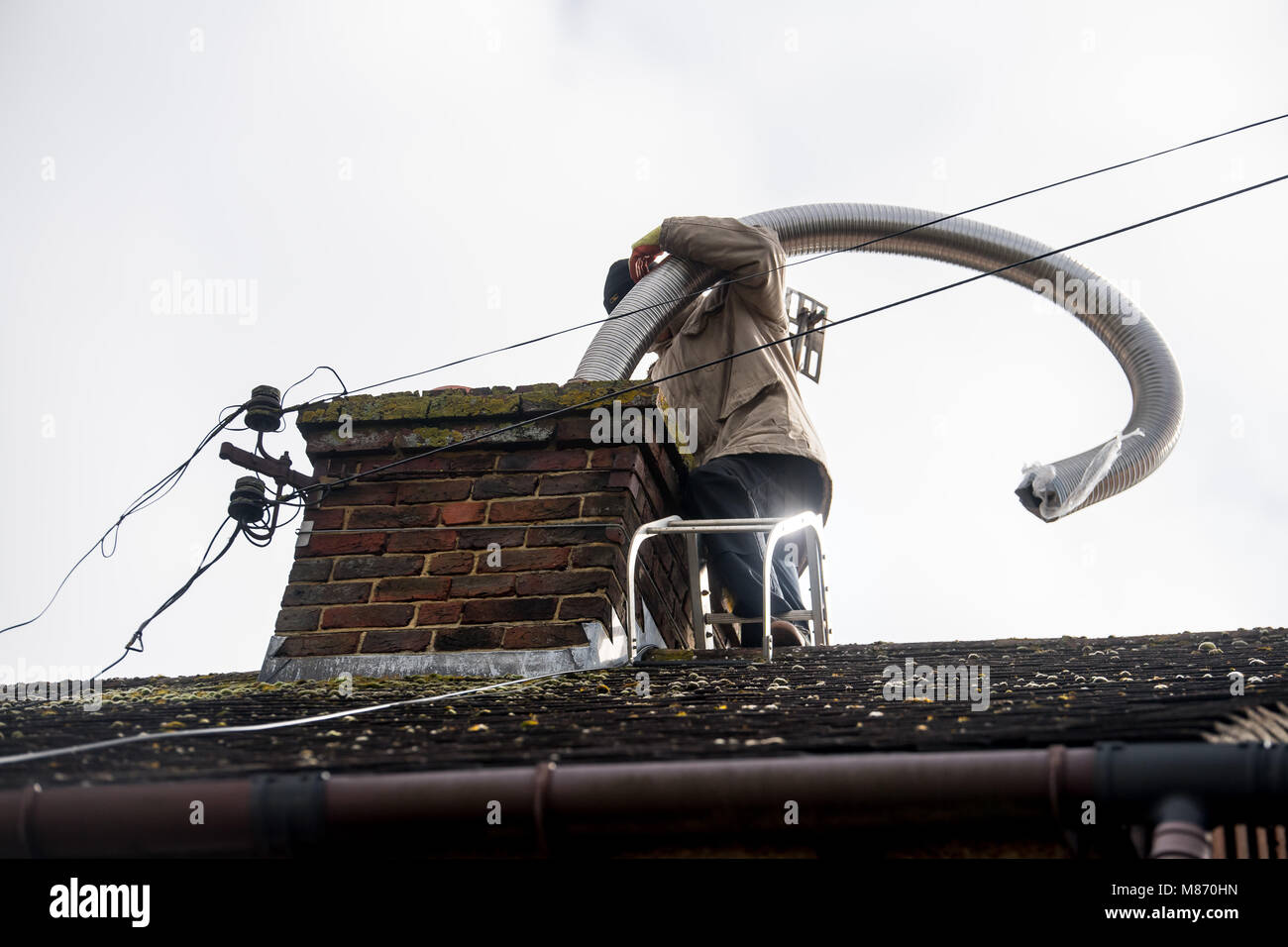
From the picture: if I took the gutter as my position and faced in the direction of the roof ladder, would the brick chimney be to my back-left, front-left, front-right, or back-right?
front-left

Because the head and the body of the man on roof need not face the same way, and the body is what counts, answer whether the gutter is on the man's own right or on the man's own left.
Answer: on the man's own left

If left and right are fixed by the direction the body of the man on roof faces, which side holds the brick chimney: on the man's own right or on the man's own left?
on the man's own left

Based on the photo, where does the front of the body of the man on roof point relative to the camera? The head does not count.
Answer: to the viewer's left
